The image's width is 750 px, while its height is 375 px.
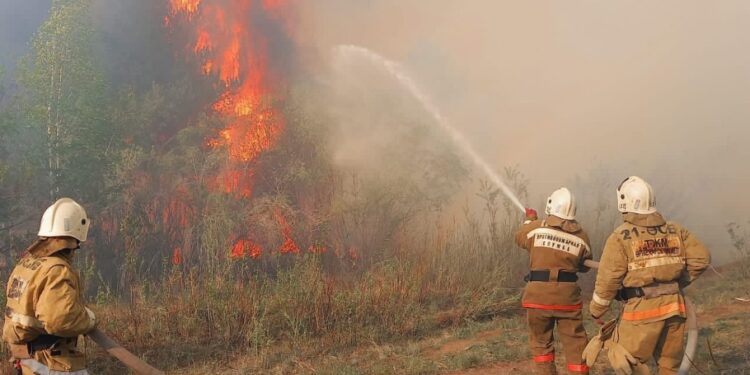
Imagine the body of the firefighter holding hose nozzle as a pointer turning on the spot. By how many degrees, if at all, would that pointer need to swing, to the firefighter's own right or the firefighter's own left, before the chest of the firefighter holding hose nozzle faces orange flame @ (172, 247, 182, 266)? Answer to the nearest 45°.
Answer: approximately 45° to the firefighter's own left

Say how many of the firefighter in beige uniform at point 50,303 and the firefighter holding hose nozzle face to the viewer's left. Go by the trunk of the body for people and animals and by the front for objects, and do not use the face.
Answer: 0

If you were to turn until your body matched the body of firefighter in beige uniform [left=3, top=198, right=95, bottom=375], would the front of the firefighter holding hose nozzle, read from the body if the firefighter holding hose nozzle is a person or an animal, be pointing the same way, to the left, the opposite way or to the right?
the same way

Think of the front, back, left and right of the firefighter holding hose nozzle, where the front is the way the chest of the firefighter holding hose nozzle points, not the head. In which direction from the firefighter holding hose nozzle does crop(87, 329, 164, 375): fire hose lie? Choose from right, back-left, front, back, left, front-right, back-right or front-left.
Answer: back-left

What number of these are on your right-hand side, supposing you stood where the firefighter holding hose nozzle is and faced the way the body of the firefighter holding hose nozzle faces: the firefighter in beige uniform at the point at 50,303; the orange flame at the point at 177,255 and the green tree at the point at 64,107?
0

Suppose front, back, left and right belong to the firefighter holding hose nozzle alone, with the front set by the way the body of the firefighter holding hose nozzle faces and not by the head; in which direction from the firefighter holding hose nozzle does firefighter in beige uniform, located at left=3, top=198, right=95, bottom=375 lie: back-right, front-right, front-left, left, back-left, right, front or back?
back-left

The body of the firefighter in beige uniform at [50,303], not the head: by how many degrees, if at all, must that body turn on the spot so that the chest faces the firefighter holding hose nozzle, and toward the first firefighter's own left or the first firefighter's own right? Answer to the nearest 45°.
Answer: approximately 45° to the first firefighter's own right

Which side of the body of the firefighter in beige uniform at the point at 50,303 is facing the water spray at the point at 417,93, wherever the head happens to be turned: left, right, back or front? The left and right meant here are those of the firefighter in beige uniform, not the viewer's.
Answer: front

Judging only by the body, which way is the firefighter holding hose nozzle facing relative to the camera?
away from the camera

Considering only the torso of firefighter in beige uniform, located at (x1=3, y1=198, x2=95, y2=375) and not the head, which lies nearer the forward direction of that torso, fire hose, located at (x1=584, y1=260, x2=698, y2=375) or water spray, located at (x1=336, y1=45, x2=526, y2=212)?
the water spray

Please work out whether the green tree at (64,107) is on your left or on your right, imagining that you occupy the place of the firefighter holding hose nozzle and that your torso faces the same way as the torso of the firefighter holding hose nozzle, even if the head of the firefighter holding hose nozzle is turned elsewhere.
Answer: on your left

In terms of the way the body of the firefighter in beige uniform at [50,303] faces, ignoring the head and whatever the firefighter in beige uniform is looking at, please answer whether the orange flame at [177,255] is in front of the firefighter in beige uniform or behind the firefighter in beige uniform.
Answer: in front

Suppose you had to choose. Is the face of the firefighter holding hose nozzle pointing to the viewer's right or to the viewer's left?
to the viewer's left

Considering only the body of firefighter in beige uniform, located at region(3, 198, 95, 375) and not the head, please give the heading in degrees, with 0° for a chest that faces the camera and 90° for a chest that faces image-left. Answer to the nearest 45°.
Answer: approximately 225°
